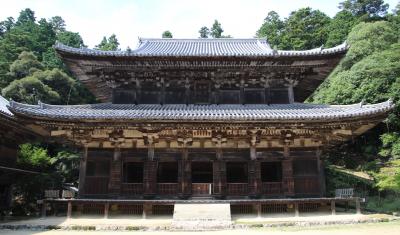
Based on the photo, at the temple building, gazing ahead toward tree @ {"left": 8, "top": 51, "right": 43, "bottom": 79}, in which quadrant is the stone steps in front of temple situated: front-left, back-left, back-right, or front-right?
back-left

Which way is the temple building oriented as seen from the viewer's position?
toward the camera

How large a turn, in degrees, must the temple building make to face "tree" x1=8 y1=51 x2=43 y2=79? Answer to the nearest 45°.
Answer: approximately 135° to its right
